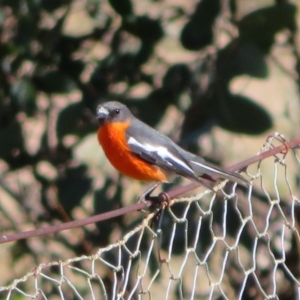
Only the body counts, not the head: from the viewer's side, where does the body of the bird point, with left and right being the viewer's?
facing to the left of the viewer

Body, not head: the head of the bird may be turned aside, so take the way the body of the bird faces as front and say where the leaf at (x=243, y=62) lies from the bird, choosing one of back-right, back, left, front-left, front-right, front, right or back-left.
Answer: back

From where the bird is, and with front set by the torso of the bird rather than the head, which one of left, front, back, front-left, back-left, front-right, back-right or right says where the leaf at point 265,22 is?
back

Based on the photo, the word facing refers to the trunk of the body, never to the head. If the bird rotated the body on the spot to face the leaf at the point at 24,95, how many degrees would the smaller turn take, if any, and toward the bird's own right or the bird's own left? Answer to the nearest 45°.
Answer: approximately 90° to the bird's own right
